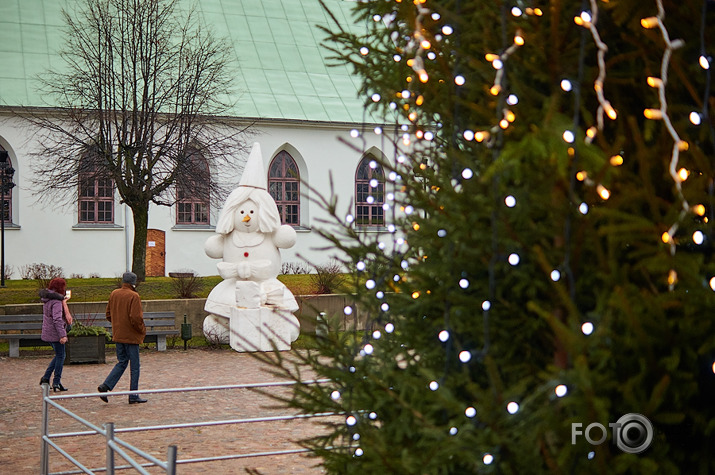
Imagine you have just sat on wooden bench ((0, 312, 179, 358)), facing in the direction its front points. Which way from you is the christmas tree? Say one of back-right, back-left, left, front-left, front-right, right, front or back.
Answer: front

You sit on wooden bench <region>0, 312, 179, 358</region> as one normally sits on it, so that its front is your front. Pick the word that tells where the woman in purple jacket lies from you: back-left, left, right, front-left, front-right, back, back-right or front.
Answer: front

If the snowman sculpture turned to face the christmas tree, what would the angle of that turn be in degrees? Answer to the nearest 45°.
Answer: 0° — it already faces it

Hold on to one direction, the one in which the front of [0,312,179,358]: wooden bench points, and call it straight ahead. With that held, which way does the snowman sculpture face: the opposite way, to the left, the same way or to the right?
the same way

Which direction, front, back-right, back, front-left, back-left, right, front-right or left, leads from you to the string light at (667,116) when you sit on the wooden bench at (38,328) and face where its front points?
front

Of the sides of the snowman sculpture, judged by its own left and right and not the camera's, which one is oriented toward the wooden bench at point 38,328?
right

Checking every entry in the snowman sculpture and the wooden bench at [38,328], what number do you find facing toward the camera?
2

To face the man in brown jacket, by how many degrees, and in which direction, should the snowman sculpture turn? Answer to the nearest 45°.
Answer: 0° — it already faces them

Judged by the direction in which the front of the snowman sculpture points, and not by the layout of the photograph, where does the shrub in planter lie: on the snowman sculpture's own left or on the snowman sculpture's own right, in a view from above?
on the snowman sculpture's own right

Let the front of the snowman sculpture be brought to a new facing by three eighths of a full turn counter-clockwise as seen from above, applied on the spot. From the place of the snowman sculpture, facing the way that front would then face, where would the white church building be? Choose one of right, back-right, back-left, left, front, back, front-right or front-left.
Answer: front-left

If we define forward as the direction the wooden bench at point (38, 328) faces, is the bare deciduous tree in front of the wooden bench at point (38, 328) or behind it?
behind

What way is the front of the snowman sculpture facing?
toward the camera

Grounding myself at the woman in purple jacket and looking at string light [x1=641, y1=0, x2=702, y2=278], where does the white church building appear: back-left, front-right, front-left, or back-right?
back-left

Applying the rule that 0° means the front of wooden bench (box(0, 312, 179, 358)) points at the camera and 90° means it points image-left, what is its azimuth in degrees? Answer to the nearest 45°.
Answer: approximately 0°

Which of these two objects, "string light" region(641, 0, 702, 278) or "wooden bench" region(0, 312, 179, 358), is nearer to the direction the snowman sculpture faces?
the string light

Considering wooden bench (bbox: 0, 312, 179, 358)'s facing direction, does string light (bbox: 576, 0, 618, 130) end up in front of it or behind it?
in front

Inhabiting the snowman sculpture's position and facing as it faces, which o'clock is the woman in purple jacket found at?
The woman in purple jacket is roughly at 1 o'clock from the snowman sculpture.
